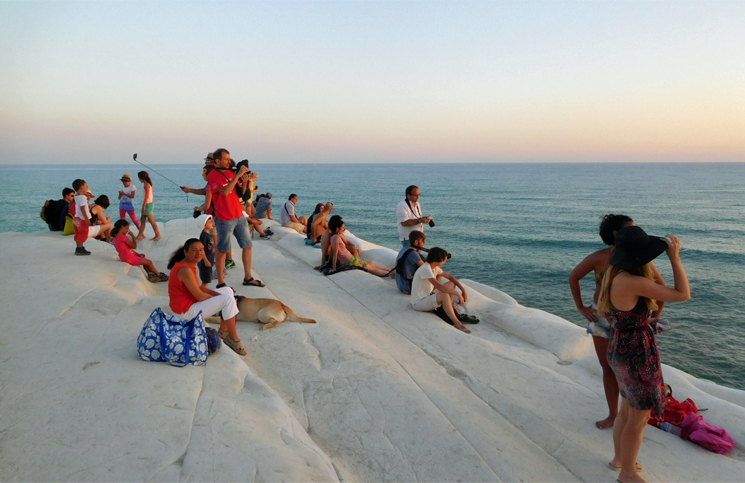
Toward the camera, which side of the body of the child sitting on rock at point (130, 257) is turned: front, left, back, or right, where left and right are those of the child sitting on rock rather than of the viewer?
right

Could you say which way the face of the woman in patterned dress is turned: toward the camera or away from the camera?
away from the camera

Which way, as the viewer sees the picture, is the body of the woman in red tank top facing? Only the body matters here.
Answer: to the viewer's right

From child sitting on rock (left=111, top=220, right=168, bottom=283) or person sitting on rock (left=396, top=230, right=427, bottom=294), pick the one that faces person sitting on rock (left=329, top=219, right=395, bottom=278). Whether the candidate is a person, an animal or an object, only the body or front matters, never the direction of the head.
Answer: the child sitting on rock

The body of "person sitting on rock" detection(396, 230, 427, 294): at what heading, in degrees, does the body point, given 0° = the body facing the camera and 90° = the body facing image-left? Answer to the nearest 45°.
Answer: approximately 270°

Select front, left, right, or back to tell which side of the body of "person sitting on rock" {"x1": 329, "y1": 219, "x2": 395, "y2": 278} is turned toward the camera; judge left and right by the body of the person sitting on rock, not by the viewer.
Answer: right

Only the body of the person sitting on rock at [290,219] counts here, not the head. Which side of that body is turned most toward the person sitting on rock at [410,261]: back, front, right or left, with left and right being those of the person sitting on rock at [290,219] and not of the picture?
right
